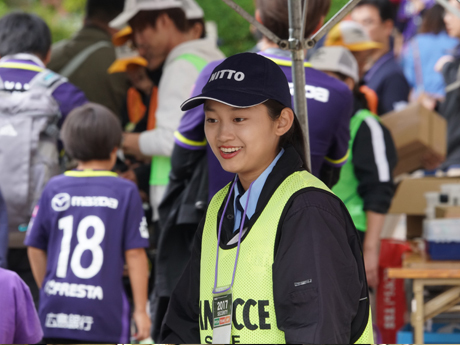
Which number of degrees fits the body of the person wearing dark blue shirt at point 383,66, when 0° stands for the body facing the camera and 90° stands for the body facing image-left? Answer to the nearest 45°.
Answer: approximately 45°

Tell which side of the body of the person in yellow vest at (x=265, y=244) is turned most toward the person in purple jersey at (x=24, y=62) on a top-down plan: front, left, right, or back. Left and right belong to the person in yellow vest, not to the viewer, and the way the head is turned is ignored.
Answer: right

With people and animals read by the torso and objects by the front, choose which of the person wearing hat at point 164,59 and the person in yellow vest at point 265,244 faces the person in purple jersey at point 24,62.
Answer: the person wearing hat

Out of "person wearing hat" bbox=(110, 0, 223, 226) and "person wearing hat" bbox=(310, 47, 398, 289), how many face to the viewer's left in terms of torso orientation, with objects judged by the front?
2

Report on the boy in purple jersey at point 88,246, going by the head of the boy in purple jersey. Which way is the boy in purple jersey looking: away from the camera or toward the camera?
away from the camera

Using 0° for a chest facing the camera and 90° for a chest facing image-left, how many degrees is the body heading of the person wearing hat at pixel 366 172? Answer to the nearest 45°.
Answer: approximately 90°

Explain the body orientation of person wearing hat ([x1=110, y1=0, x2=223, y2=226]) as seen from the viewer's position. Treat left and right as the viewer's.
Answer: facing to the left of the viewer

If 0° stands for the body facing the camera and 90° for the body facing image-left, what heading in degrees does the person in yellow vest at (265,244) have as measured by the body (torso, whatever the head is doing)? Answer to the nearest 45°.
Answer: approximately 45°
